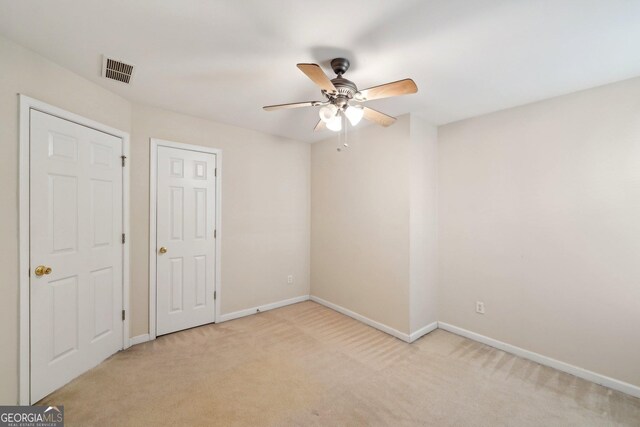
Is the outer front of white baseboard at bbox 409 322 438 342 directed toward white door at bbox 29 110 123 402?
no

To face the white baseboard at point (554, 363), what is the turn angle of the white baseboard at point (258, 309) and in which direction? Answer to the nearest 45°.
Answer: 0° — it already faces it

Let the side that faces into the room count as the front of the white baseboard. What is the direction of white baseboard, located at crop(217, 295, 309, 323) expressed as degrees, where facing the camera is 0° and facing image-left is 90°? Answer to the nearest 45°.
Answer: approximately 315°

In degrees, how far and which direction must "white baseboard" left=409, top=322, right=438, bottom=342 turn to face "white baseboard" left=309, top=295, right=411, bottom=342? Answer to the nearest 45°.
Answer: approximately 135° to its right

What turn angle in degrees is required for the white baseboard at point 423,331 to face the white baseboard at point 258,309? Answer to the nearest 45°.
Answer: approximately 135° to its right

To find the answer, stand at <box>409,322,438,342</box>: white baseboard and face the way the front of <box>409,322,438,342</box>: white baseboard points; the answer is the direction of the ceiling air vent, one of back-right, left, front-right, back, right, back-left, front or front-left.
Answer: right

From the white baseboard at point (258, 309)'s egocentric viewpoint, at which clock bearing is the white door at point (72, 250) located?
The white door is roughly at 3 o'clock from the white baseboard.

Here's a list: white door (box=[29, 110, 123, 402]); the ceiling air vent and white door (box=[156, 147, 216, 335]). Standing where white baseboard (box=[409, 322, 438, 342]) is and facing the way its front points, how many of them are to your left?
0

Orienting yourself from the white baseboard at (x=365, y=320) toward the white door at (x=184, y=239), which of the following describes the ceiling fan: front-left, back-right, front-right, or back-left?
front-left

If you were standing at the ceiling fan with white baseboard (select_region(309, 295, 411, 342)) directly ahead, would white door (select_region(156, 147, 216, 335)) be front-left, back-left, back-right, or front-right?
front-left

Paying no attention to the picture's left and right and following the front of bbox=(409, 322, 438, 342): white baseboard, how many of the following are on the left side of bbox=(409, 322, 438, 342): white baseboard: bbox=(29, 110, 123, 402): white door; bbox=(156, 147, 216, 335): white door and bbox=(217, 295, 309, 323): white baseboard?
0

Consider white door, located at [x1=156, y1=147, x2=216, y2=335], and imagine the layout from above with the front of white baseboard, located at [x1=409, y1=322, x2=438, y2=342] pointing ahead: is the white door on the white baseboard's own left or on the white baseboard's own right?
on the white baseboard's own right

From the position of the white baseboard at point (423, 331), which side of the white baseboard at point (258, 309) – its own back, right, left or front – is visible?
front

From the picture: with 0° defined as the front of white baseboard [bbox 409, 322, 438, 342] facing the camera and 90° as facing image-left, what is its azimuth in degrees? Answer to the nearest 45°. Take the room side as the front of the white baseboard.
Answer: approximately 315°

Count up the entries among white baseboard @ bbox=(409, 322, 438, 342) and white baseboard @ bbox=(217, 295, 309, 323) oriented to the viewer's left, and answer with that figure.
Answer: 0
